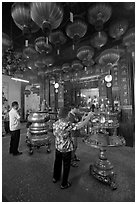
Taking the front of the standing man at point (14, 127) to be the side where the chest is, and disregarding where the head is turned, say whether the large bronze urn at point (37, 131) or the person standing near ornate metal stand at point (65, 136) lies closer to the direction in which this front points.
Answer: the large bronze urn

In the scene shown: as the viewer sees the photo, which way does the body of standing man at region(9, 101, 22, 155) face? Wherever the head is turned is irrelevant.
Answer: to the viewer's right

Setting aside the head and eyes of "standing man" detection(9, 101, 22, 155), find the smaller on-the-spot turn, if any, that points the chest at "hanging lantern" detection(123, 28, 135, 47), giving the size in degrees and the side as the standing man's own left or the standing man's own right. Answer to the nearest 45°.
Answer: approximately 45° to the standing man's own right

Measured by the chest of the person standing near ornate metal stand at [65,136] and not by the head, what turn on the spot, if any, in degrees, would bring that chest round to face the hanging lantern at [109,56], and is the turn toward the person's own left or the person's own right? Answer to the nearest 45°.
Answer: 0° — they already face it

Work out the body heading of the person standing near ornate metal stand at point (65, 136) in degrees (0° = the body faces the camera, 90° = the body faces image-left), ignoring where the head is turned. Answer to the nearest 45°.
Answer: approximately 225°
